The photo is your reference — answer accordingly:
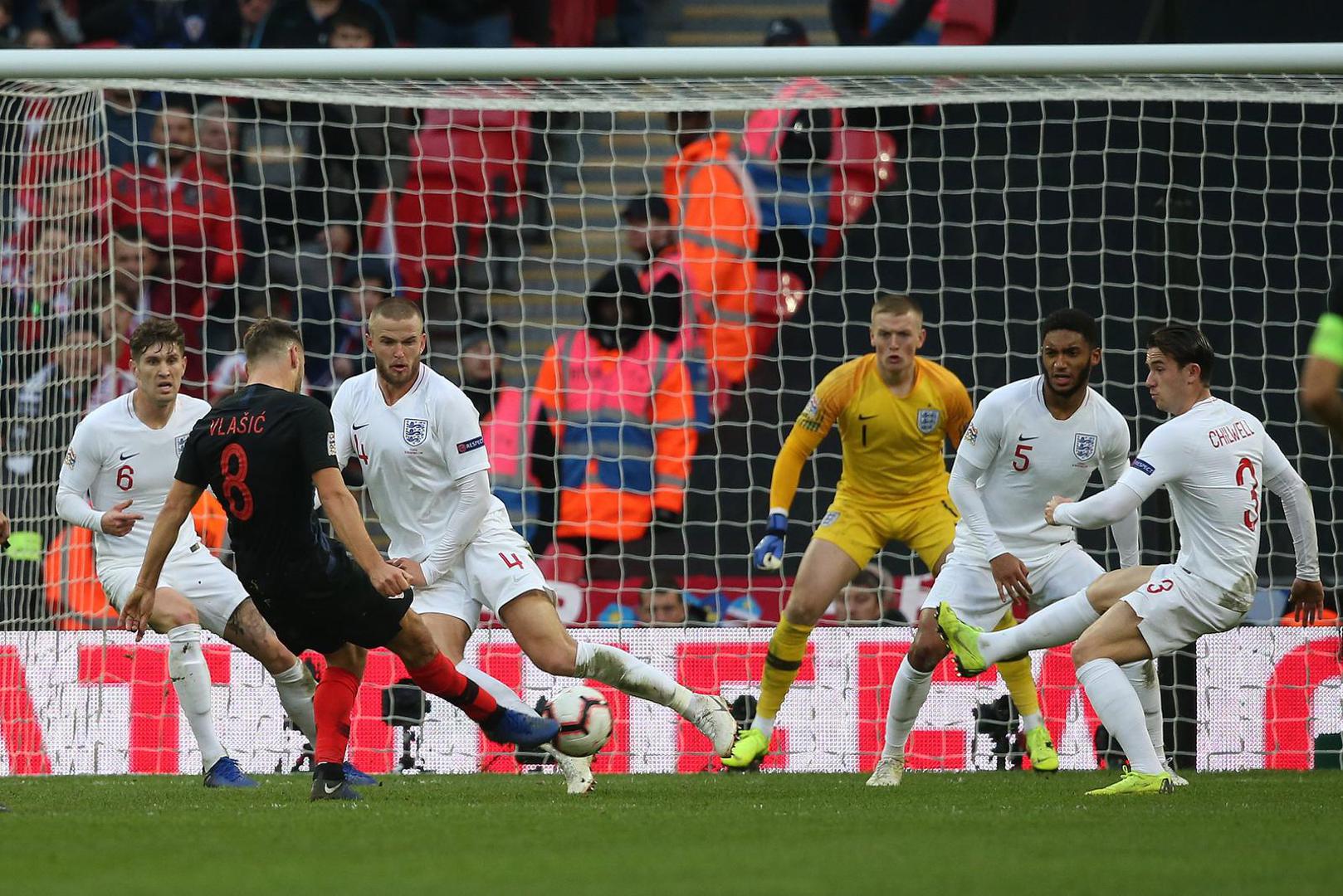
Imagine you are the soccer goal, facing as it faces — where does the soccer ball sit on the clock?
The soccer ball is roughly at 12 o'clock from the soccer goal.

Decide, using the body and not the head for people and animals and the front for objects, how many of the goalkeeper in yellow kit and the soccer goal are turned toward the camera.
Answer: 2

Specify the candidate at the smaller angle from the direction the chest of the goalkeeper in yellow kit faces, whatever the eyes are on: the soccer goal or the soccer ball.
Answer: the soccer ball

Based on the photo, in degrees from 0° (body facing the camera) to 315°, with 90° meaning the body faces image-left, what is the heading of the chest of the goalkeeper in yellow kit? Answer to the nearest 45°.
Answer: approximately 0°

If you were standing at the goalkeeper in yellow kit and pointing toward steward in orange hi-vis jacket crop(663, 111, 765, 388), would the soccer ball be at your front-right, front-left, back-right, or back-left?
back-left

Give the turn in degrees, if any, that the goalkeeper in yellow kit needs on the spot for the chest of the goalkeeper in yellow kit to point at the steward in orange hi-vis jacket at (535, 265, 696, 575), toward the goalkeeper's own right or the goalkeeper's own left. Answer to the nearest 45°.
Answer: approximately 135° to the goalkeeper's own right

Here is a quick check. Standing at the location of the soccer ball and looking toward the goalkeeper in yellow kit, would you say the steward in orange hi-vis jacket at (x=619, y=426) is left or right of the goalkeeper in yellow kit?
left

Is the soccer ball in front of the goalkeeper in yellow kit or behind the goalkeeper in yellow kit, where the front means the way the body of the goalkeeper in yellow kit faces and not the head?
in front

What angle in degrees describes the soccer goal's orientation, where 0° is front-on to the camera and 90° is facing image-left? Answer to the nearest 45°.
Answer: approximately 0°
